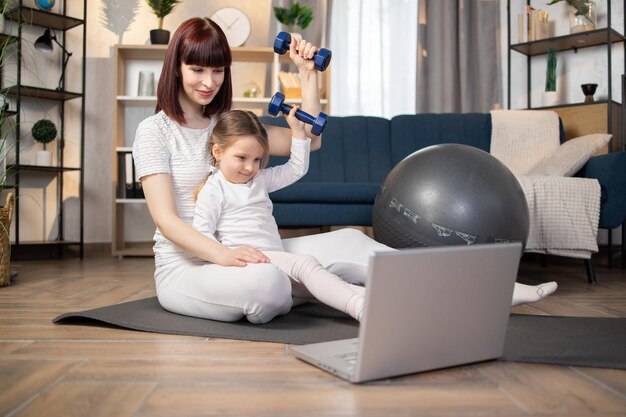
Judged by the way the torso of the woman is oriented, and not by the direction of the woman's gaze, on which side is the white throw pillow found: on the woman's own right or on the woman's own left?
on the woman's own left

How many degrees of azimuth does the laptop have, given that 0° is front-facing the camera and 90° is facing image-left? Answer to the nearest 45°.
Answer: approximately 135°

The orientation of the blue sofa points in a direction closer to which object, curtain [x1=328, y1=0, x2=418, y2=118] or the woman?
the woman

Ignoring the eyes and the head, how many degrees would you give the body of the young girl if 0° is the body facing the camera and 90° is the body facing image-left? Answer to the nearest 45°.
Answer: approximately 315°

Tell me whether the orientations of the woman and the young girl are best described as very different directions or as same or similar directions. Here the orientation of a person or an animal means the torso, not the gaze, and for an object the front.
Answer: same or similar directions

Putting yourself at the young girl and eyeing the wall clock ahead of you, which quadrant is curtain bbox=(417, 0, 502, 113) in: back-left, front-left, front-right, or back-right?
front-right

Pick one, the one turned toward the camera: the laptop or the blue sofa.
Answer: the blue sofa

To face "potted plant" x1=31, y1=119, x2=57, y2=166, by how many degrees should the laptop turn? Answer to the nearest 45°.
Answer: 0° — it already faces it

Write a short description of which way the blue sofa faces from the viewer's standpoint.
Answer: facing the viewer

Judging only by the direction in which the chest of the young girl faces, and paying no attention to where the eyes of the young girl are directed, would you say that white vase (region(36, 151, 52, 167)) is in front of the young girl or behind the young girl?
behind

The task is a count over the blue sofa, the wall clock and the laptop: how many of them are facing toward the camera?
2

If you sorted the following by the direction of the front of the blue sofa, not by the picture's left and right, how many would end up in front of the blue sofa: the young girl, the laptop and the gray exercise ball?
3

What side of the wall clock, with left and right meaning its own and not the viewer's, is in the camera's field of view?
front

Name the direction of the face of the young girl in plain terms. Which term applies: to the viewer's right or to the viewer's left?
to the viewer's right

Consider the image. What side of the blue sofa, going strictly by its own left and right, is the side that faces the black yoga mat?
front
